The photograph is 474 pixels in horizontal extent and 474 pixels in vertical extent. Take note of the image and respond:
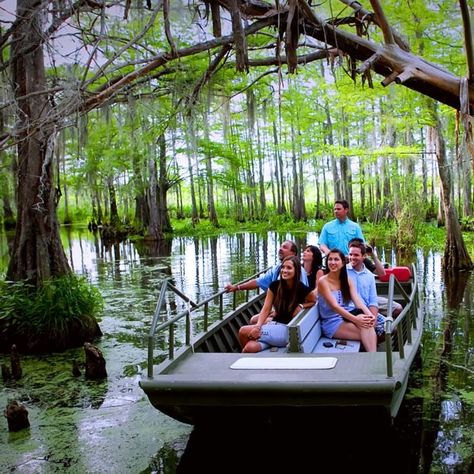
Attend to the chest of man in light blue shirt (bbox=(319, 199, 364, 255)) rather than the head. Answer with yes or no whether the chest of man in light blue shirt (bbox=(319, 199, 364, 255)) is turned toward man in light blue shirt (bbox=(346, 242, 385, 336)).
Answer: yes

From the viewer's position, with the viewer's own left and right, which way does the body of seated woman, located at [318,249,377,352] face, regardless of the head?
facing the viewer and to the right of the viewer

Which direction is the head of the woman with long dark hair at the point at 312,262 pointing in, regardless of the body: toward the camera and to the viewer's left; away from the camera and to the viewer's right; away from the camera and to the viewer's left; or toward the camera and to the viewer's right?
toward the camera and to the viewer's left

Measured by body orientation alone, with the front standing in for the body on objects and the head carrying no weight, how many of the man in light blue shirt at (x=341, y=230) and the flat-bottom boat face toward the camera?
2

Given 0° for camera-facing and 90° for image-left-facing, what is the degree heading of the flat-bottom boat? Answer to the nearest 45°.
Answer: approximately 0°

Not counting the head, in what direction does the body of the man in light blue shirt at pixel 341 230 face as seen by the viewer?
toward the camera

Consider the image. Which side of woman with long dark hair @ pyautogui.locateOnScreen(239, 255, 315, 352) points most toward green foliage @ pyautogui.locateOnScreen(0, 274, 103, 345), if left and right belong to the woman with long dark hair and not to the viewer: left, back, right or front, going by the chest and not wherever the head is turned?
right

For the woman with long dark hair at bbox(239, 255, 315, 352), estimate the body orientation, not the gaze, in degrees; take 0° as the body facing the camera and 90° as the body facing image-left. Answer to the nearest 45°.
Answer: approximately 45°

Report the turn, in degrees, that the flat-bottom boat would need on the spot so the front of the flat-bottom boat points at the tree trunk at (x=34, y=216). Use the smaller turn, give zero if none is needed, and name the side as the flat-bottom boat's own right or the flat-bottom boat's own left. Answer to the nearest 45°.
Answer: approximately 135° to the flat-bottom boat's own right
